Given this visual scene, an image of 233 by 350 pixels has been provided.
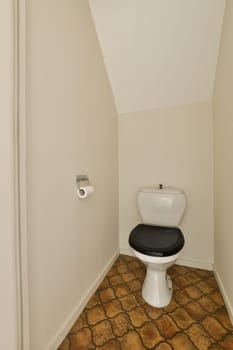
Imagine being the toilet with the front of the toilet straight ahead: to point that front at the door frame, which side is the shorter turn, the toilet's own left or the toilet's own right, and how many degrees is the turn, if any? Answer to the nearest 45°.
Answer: approximately 45° to the toilet's own right

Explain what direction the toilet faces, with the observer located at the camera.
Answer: facing the viewer

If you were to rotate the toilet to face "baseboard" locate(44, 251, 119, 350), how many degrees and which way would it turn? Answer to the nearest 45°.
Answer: approximately 45° to its right

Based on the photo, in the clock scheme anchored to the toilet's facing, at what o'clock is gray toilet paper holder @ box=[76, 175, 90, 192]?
The gray toilet paper holder is roughly at 2 o'clock from the toilet.

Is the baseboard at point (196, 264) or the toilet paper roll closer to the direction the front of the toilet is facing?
the toilet paper roll

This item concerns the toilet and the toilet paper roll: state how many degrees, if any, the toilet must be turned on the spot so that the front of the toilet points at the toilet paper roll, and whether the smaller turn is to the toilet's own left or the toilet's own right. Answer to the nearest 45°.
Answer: approximately 45° to the toilet's own right

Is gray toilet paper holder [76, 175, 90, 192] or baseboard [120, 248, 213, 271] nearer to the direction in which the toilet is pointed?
the gray toilet paper holder

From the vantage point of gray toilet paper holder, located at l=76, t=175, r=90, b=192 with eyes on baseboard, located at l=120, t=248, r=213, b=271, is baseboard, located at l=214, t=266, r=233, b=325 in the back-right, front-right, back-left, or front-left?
front-right
